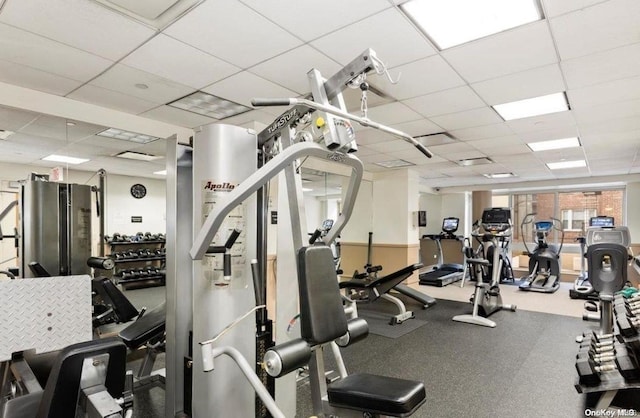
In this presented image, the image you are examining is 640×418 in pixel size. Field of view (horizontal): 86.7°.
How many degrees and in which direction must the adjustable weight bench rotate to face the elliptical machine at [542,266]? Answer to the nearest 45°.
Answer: approximately 135° to its right

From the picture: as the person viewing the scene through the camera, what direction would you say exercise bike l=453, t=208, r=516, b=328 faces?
facing away from the viewer and to the right of the viewer

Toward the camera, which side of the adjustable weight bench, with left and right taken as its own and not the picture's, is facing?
left

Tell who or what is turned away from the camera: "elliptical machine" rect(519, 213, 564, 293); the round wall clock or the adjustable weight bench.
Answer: the elliptical machine

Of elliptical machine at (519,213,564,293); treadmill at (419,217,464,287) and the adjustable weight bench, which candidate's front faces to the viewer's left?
the adjustable weight bench

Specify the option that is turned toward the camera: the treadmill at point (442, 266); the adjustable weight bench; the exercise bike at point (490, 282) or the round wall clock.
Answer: the round wall clock

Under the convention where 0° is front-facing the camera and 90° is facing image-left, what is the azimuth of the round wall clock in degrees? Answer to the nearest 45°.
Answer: approximately 0°

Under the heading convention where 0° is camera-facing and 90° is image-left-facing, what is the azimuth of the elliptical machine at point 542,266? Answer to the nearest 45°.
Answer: approximately 180°
